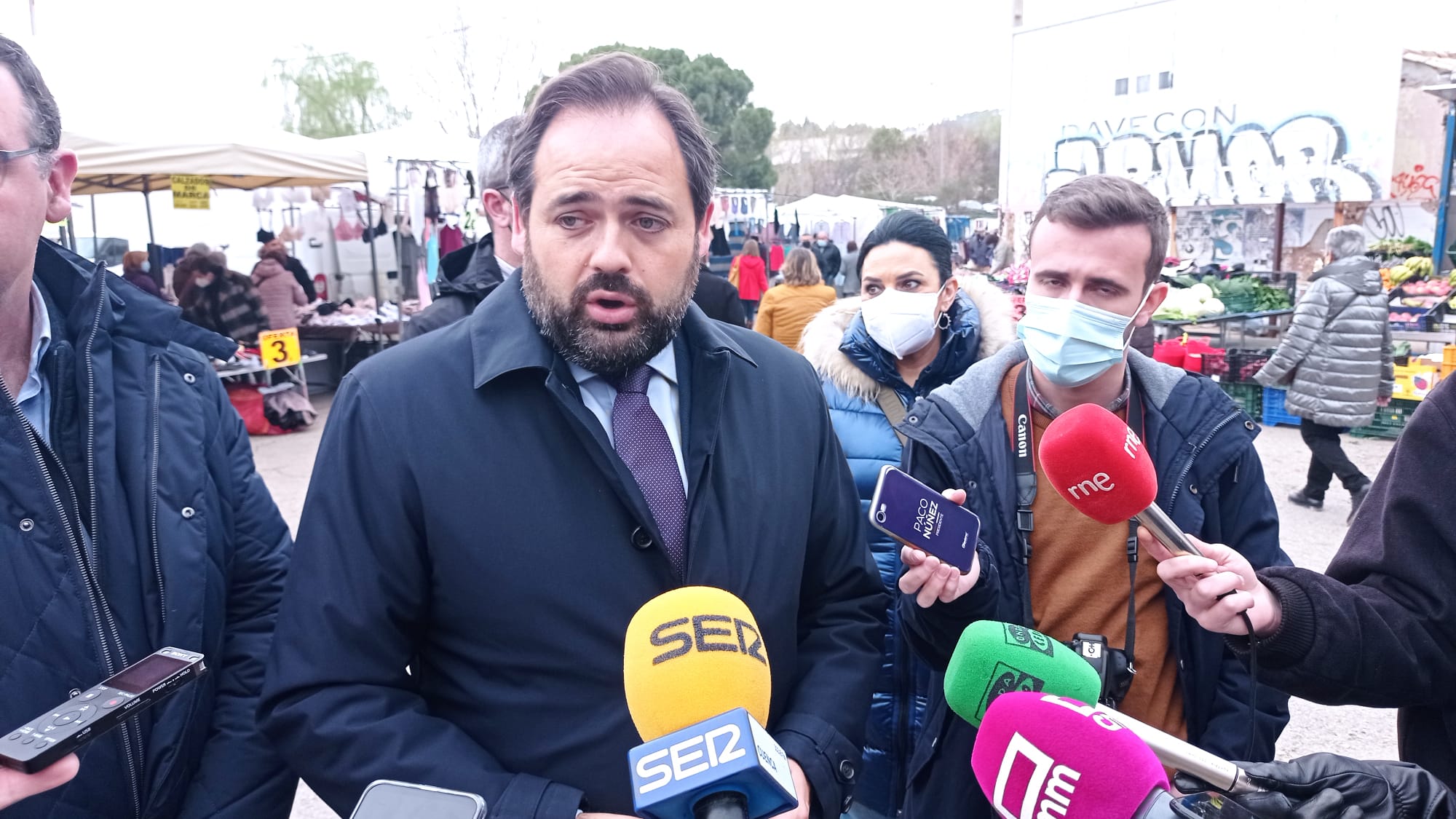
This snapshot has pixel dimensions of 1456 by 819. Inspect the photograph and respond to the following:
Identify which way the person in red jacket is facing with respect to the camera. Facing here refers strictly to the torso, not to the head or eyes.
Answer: away from the camera

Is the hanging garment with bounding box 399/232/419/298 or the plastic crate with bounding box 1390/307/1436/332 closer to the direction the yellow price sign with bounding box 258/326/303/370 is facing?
the plastic crate

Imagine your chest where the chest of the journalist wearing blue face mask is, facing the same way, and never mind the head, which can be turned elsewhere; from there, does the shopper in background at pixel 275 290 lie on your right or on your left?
on your right

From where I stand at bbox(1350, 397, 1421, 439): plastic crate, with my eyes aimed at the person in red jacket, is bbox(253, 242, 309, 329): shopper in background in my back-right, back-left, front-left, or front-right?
front-left

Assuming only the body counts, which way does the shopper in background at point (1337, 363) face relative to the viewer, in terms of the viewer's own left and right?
facing away from the viewer and to the left of the viewer

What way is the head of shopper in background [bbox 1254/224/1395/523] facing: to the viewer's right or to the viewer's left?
to the viewer's left

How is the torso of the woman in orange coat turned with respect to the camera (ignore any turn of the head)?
away from the camera

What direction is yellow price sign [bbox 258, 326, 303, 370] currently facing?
toward the camera

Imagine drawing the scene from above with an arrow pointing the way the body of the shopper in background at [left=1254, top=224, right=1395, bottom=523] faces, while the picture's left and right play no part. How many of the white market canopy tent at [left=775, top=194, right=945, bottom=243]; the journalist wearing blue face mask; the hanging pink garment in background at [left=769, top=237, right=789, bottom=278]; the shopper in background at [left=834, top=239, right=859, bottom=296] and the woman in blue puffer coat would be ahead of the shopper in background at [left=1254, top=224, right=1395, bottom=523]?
3

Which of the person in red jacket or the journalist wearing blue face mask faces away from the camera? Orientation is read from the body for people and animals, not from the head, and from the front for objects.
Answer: the person in red jacket

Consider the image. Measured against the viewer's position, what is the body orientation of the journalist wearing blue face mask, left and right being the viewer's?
facing the viewer

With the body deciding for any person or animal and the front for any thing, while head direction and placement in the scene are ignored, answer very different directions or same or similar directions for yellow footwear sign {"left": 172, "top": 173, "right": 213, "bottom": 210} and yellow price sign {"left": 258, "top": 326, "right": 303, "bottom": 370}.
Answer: same or similar directions

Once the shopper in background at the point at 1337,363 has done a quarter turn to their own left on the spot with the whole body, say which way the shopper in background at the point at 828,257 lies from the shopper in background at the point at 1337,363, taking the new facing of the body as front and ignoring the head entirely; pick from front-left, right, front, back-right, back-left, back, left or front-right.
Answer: right

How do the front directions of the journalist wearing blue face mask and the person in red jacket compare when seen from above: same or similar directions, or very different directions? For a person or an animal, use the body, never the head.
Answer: very different directions
